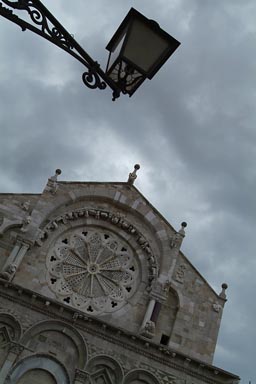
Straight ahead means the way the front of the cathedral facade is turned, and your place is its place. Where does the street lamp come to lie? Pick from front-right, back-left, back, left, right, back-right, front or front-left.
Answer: front

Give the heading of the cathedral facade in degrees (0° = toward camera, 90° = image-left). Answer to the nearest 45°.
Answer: approximately 0°
